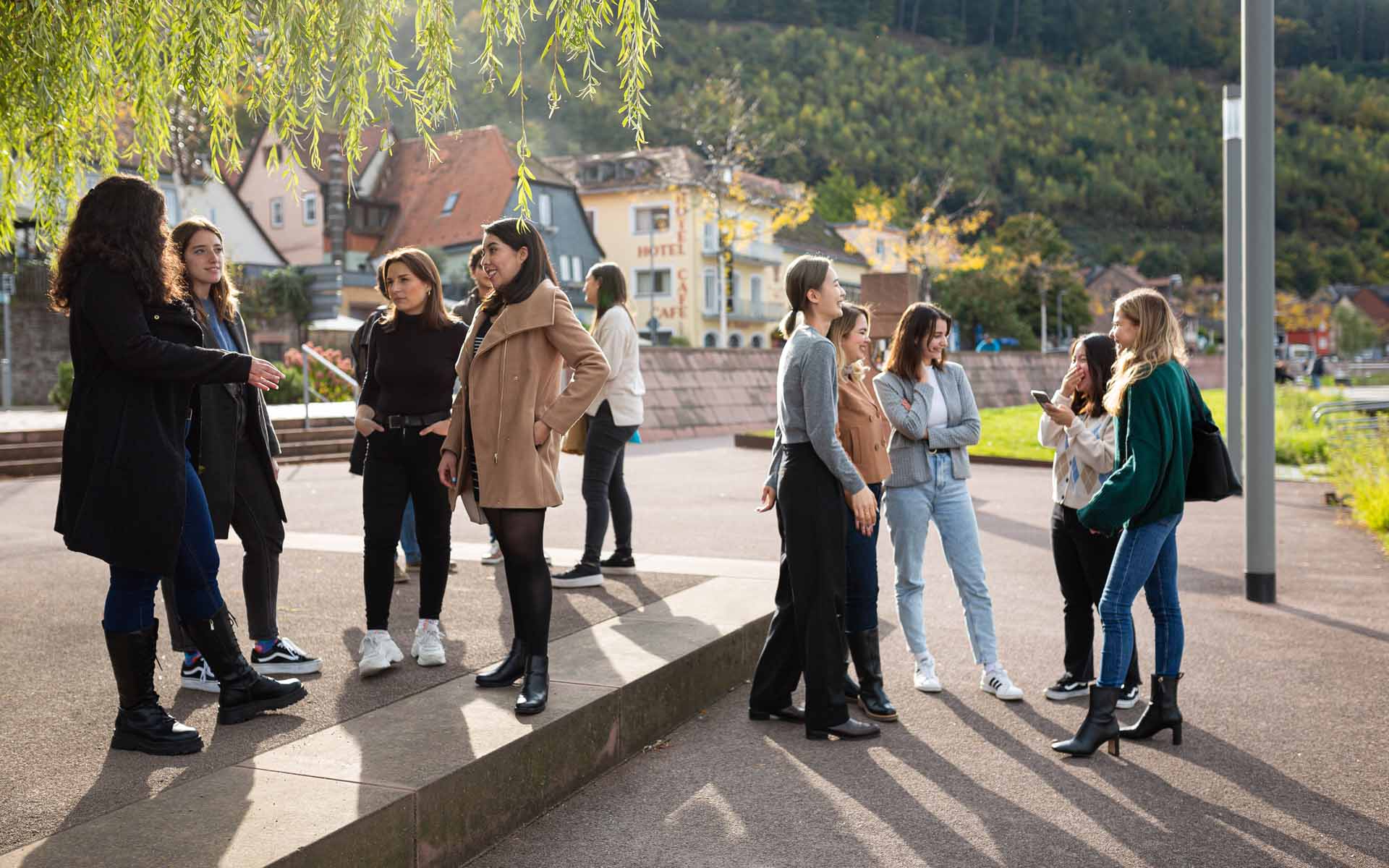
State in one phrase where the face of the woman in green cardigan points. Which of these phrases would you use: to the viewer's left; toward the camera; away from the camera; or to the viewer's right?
to the viewer's left

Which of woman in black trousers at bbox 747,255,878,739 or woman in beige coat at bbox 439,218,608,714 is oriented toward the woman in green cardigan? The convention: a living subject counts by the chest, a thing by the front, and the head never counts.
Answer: the woman in black trousers

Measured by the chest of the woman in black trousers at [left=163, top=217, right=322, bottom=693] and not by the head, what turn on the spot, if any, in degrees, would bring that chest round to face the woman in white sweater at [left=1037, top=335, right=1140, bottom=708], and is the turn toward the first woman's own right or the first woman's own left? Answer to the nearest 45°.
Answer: approximately 45° to the first woman's own left

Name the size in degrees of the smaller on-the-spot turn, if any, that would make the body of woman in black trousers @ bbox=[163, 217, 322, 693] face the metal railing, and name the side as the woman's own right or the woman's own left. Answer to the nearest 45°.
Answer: approximately 135° to the woman's own left

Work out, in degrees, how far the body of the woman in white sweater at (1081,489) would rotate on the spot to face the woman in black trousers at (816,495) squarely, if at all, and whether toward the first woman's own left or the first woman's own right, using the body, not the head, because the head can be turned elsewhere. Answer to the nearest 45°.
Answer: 0° — they already face them

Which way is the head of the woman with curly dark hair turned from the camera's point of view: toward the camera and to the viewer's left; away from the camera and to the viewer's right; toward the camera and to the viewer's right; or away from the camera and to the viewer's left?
away from the camera and to the viewer's right

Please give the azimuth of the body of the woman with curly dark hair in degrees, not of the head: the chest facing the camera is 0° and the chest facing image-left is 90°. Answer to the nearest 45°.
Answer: approximately 270°

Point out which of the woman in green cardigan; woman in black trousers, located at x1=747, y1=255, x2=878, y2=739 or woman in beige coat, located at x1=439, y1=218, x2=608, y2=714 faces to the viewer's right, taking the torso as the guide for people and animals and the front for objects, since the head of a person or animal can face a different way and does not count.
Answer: the woman in black trousers

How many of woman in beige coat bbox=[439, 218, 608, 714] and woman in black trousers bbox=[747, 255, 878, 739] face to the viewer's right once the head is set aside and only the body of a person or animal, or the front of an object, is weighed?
1
